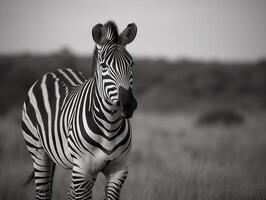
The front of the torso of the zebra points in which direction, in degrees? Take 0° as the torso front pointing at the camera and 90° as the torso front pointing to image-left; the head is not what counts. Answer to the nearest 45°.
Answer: approximately 315°

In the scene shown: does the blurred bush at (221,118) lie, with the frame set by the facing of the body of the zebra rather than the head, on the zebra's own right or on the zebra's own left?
on the zebra's own left

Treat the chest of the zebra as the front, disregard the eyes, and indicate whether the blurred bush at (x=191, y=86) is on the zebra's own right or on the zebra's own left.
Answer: on the zebra's own left
